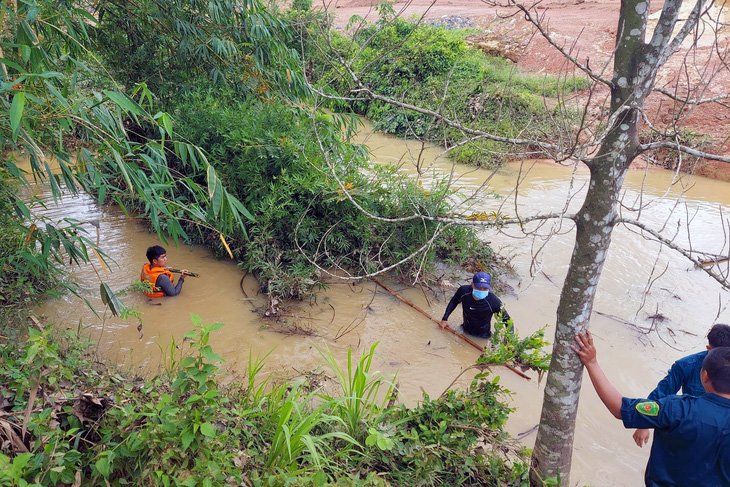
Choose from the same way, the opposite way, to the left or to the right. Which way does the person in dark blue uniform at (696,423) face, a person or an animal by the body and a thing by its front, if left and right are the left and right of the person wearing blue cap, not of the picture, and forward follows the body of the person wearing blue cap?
the opposite way

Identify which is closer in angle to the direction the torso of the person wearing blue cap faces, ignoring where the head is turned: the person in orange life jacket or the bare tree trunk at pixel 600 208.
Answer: the bare tree trunk

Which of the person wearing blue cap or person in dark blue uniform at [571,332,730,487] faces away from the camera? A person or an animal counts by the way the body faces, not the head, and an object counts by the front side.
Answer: the person in dark blue uniform

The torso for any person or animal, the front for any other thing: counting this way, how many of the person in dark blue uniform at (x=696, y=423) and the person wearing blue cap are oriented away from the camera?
1

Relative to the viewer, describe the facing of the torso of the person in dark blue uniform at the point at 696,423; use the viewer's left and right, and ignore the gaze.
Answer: facing away from the viewer

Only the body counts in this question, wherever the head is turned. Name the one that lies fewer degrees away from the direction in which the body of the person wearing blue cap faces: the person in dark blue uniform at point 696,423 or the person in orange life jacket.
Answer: the person in dark blue uniform

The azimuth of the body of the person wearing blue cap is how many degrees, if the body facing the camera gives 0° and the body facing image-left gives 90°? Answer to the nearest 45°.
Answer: approximately 0°
